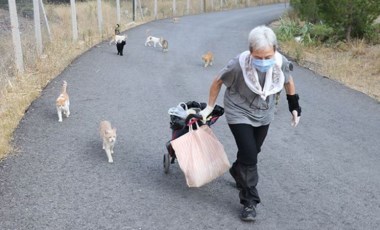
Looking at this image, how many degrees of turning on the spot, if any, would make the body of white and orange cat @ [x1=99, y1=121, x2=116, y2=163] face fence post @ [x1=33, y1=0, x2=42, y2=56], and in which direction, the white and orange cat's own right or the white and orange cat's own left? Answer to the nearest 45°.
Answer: approximately 180°

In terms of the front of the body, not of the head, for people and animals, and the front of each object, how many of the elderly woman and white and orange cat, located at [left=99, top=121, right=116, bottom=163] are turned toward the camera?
2

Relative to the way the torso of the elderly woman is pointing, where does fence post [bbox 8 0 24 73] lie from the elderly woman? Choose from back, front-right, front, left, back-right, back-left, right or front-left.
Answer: back-right

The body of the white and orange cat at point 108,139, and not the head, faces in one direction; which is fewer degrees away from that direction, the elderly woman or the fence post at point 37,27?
the elderly woman

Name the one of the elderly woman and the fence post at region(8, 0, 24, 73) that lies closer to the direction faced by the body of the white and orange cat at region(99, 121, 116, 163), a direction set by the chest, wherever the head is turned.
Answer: the elderly woman

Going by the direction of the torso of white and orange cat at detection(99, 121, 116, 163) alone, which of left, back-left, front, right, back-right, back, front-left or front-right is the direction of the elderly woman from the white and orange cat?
front-left

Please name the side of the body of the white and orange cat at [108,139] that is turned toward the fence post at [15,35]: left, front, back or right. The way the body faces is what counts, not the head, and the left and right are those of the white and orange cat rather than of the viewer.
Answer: back
